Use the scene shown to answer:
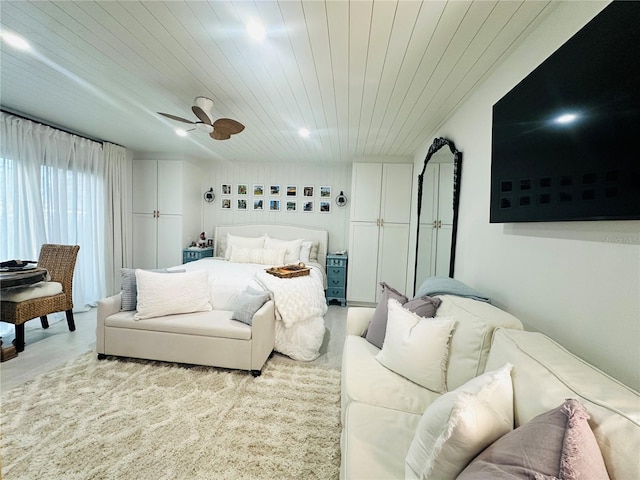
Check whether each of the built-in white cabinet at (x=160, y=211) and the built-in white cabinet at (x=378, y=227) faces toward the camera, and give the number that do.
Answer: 2

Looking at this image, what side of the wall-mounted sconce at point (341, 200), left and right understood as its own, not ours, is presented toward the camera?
front

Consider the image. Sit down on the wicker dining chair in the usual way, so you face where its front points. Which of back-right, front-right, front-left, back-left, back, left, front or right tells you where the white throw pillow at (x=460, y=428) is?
front-left

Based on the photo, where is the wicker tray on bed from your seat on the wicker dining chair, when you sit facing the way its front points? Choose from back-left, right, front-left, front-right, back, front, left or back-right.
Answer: left

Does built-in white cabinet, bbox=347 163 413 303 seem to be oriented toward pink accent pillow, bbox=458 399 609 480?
yes

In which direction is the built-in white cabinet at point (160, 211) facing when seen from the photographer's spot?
facing the viewer

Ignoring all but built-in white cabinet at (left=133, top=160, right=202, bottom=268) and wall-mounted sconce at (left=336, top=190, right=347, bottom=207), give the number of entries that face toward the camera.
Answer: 2

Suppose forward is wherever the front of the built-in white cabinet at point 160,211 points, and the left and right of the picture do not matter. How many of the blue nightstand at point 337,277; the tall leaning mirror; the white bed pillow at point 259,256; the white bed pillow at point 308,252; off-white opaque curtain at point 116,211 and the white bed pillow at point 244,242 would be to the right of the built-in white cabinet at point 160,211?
1

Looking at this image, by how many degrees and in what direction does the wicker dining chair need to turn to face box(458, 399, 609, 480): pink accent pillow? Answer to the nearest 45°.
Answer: approximately 45° to its left

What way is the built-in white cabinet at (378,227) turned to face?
toward the camera

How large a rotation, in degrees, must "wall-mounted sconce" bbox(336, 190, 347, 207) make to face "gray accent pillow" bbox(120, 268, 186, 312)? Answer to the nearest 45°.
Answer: approximately 45° to its right

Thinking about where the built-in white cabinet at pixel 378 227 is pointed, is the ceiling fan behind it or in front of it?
in front

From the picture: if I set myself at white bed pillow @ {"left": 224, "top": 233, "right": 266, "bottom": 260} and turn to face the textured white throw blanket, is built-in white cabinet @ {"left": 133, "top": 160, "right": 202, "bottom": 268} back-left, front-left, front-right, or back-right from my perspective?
back-right

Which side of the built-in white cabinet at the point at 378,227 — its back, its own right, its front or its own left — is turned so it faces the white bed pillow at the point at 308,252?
right
